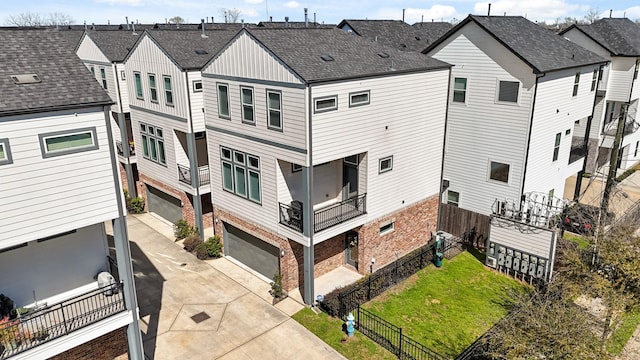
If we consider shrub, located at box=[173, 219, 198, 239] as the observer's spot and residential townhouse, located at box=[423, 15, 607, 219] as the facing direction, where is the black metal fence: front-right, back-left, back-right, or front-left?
front-right

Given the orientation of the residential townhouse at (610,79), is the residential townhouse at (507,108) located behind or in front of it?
in front

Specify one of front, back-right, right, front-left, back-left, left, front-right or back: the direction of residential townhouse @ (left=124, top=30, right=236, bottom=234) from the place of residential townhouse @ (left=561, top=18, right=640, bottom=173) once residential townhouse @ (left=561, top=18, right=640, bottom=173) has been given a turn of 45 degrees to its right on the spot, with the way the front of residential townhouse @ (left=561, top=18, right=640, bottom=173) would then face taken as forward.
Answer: front-left

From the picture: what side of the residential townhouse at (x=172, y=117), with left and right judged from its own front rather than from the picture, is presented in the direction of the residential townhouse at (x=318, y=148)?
left

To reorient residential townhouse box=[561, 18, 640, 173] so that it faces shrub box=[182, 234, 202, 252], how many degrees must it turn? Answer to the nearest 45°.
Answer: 0° — it already faces it

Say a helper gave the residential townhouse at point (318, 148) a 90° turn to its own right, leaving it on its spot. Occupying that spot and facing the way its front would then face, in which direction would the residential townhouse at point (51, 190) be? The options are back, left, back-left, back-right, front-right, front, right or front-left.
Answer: left

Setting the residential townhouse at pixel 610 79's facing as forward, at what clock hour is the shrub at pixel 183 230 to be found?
The shrub is roughly at 12 o'clock from the residential townhouse.

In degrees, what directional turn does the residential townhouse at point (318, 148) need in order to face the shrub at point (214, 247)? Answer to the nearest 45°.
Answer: approximately 45° to its right

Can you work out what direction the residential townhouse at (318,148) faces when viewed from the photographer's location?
facing the viewer and to the left of the viewer

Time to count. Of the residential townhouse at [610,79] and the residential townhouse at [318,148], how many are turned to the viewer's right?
0
